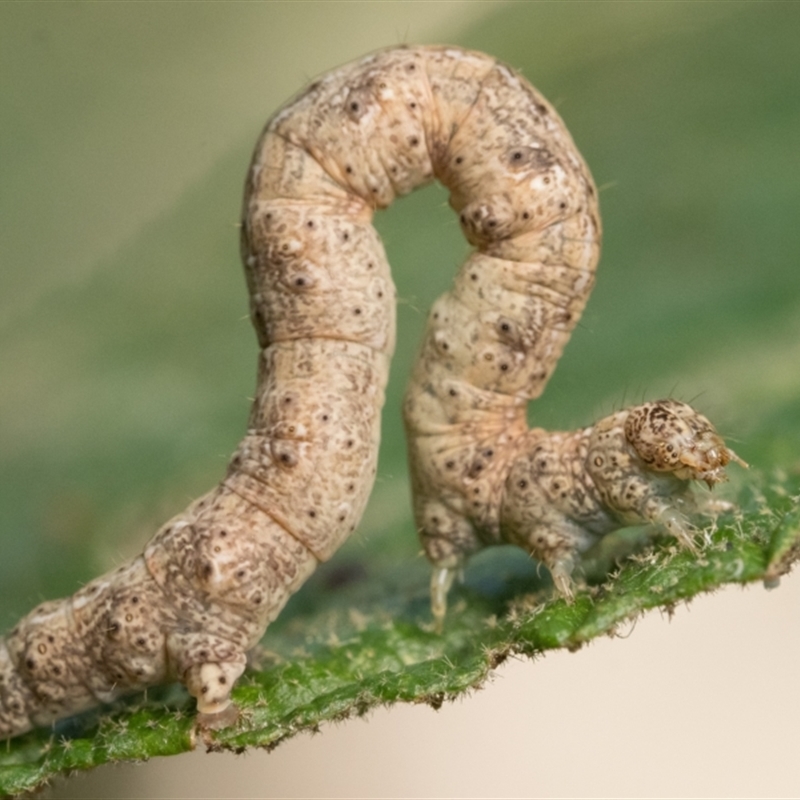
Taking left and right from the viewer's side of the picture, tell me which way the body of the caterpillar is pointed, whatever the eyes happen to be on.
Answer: facing to the right of the viewer
